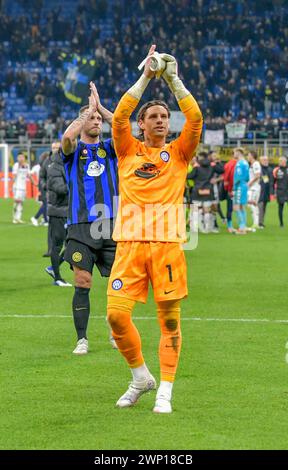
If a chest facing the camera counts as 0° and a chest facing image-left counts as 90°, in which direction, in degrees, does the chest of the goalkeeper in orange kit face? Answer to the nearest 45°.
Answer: approximately 0°

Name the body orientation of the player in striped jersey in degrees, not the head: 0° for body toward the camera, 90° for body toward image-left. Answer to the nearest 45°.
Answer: approximately 0°
